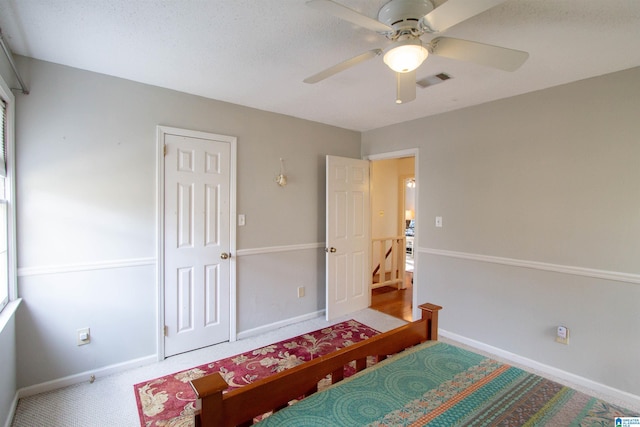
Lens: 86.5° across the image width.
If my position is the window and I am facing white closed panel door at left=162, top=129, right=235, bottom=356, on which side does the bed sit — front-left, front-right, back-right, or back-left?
front-right

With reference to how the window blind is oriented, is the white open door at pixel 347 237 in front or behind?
in front

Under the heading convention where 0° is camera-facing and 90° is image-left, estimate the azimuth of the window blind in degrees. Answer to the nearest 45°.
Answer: approximately 270°

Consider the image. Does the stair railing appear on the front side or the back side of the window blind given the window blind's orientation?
on the front side

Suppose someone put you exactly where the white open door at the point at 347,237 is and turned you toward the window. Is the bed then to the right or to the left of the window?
left

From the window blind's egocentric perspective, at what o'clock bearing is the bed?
The bed is roughly at 2 o'clock from the window blind.
